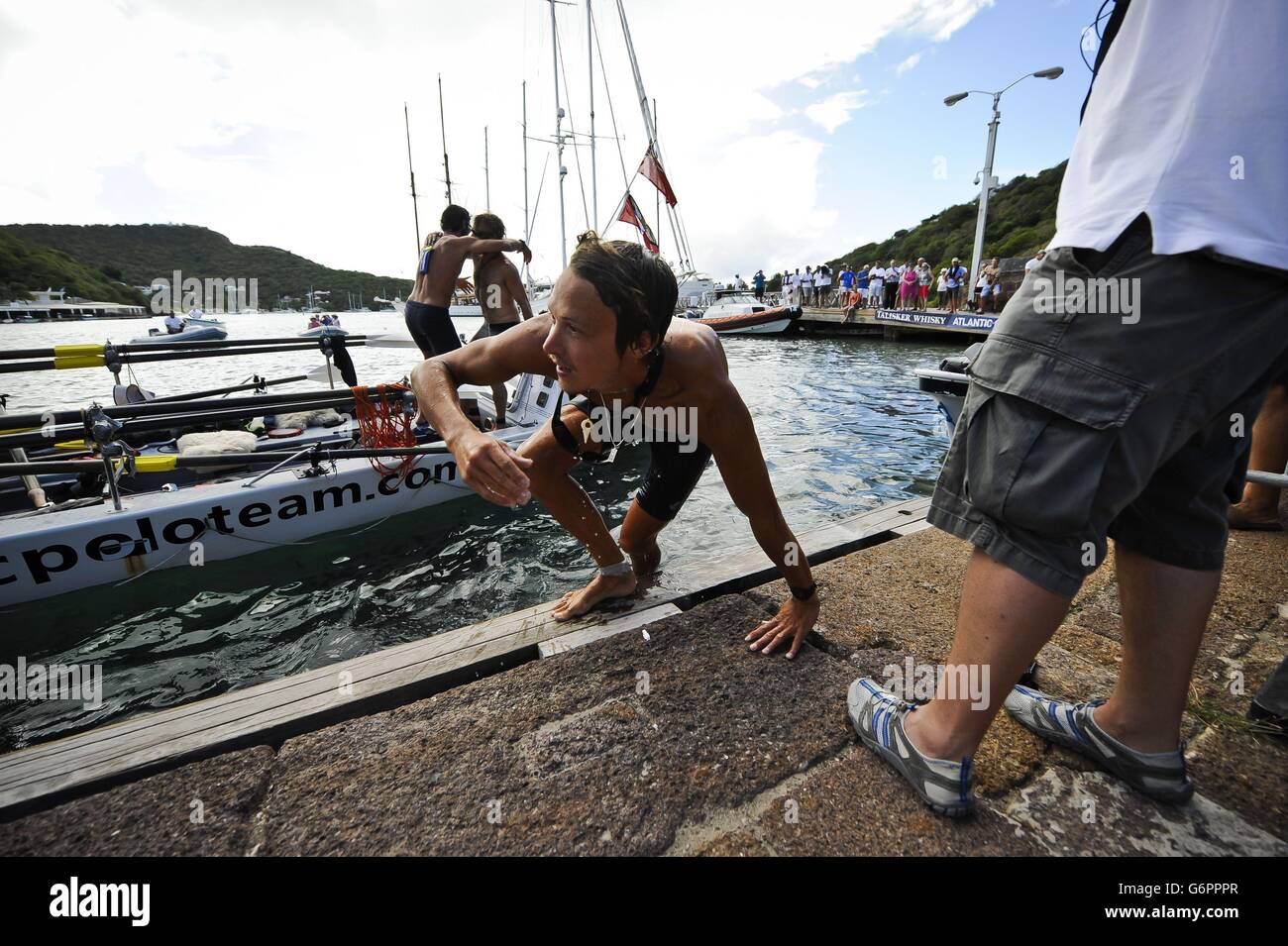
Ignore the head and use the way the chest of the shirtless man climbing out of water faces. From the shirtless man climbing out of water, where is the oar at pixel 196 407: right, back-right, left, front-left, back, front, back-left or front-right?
right

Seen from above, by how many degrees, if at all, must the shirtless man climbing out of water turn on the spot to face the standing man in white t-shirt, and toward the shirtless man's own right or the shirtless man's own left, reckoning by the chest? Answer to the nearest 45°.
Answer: approximately 90° to the shirtless man's own left

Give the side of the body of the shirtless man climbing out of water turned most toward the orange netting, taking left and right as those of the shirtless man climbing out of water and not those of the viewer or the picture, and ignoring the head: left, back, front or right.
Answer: right

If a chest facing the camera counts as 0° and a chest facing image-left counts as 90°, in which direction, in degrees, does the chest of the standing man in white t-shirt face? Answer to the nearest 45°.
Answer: approximately 135°

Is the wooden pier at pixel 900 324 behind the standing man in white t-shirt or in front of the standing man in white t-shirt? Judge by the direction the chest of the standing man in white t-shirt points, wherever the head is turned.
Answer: in front

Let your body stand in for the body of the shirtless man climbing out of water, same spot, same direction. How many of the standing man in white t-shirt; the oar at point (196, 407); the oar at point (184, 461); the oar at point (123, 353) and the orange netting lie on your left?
1

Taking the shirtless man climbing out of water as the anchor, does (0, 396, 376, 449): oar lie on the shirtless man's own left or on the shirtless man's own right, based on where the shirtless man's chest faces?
on the shirtless man's own right

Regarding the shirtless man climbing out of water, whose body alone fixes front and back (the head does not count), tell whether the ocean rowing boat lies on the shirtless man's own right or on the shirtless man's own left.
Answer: on the shirtless man's own right

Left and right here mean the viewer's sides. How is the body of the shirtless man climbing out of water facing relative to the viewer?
facing the viewer and to the left of the viewer

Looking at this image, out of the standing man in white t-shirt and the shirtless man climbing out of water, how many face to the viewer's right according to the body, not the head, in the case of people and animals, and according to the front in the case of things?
0
